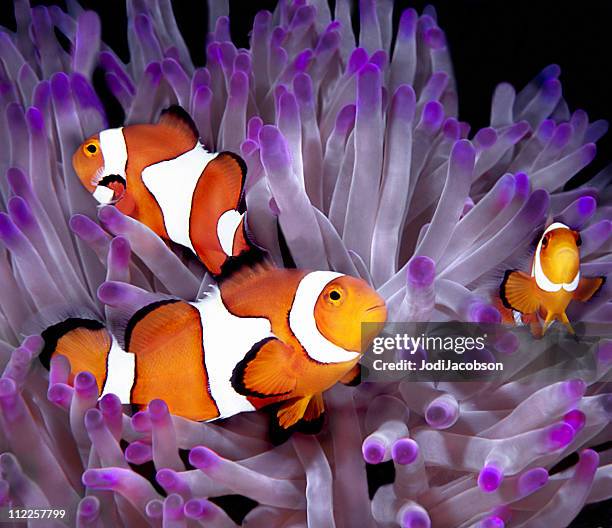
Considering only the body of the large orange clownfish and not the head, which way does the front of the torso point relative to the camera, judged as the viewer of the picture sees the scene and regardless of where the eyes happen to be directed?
to the viewer's right

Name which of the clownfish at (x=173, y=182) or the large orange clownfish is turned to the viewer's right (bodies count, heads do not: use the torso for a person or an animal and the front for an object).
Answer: the large orange clownfish

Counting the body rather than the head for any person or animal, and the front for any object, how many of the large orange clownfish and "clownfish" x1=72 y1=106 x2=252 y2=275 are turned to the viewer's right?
1

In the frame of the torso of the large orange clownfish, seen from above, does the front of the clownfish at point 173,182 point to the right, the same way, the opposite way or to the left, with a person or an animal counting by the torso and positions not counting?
the opposite way

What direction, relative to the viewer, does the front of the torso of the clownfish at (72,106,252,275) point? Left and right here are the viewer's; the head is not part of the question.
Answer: facing to the left of the viewer
